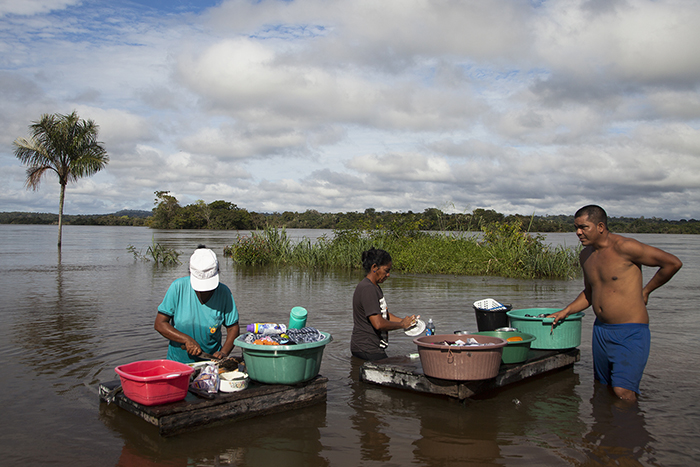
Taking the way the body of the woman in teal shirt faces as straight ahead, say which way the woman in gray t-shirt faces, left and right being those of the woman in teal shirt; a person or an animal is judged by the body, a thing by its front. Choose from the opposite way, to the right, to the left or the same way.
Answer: to the left

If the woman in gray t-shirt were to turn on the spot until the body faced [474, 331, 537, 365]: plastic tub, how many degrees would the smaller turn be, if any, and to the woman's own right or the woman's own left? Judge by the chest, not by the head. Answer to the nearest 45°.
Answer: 0° — they already face it

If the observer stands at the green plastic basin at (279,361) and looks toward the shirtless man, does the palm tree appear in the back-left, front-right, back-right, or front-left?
back-left

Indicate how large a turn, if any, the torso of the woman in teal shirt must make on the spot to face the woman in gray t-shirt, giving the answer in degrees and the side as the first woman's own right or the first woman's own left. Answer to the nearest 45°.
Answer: approximately 90° to the first woman's own left

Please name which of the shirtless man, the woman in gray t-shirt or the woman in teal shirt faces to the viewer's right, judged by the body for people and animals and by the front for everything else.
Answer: the woman in gray t-shirt

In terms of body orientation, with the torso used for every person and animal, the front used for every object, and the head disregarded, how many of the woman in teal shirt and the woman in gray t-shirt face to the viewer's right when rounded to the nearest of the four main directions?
1

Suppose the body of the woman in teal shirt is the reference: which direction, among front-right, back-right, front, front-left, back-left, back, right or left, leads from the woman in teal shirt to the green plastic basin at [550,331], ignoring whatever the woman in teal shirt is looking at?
left

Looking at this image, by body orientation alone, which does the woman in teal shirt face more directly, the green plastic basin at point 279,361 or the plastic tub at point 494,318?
the green plastic basin

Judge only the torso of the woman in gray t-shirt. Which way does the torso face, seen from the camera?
to the viewer's right

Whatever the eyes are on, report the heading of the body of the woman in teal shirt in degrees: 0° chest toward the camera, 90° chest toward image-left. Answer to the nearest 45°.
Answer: approximately 0°

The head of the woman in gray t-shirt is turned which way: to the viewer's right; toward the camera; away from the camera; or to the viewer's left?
to the viewer's right
